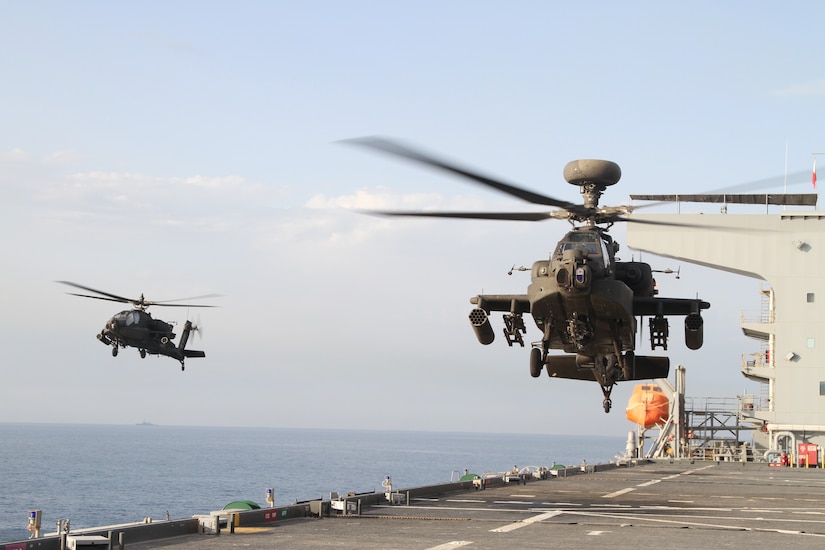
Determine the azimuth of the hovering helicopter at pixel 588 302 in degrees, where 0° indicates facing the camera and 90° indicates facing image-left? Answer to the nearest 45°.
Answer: approximately 0°
